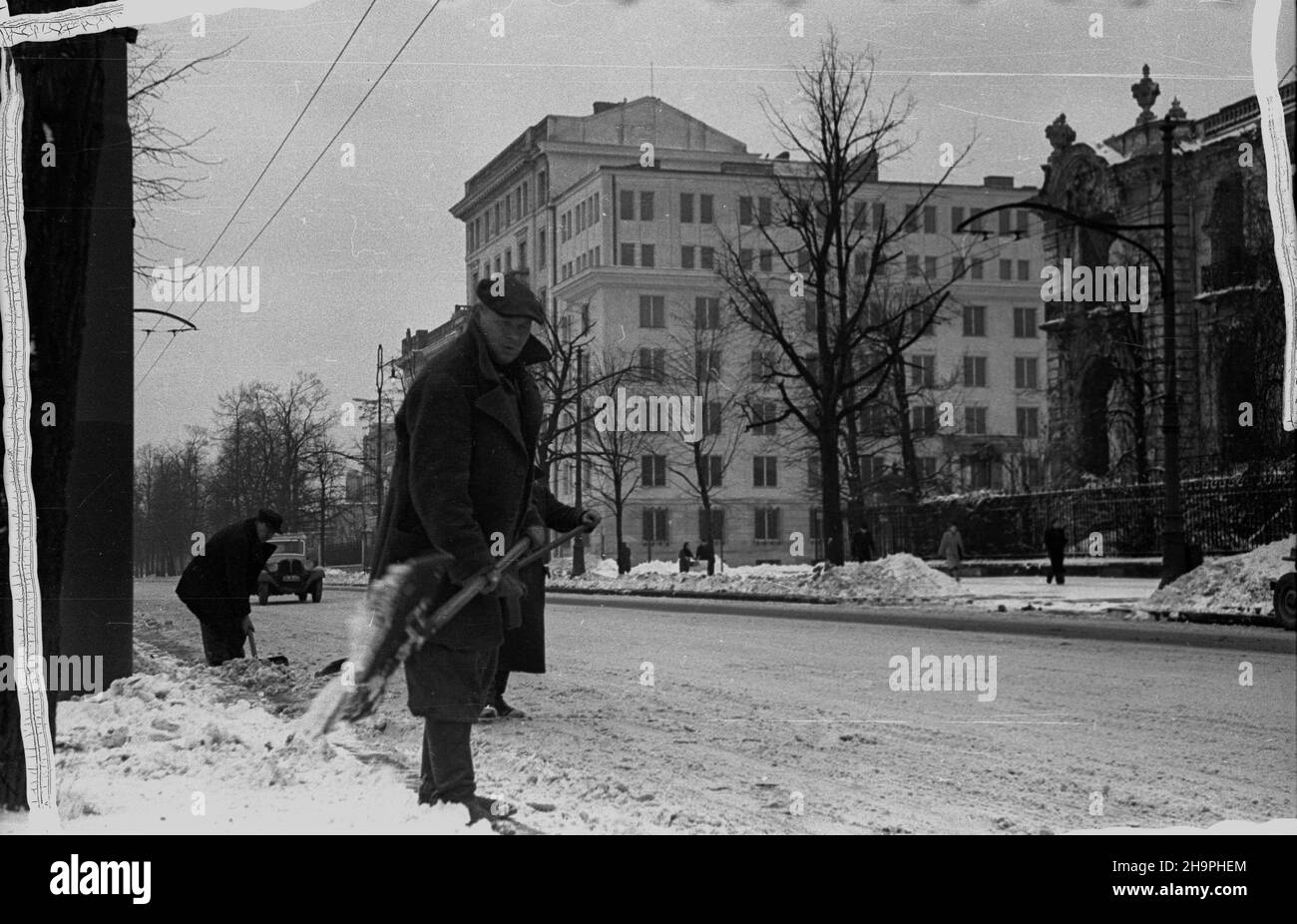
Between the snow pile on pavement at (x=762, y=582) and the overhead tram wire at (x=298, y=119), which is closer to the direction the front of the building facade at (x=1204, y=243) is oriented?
the overhead tram wire

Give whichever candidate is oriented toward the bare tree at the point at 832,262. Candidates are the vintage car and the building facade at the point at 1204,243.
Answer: the building facade

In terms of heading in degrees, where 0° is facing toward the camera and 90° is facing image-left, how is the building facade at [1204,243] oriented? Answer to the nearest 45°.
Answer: approximately 45°

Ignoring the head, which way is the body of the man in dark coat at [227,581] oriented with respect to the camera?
to the viewer's right

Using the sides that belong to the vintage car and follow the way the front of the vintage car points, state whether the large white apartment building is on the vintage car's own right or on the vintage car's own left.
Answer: on the vintage car's own left

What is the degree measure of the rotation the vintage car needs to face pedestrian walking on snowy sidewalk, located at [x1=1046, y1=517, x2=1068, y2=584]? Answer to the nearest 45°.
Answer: approximately 135° to its left
